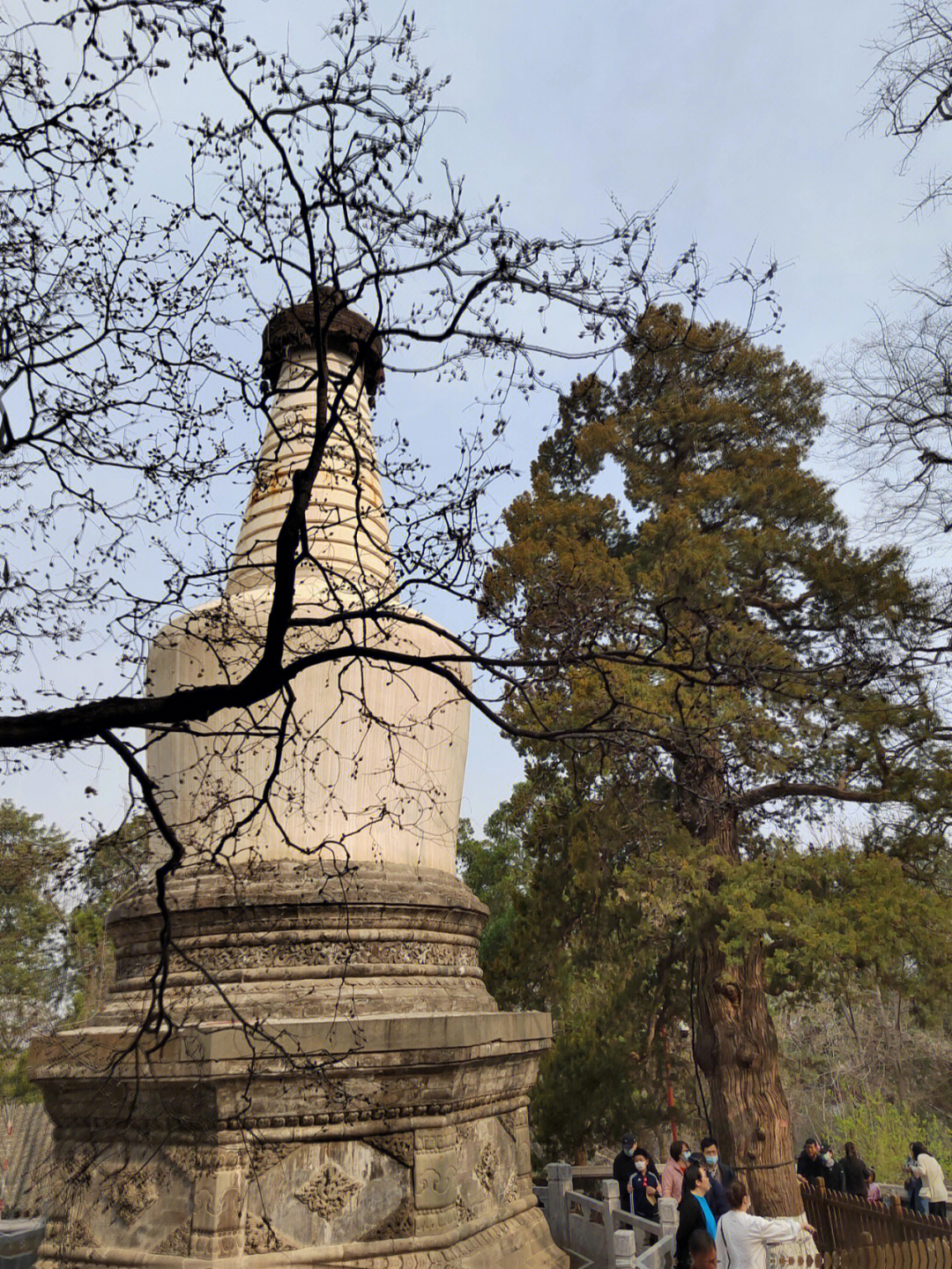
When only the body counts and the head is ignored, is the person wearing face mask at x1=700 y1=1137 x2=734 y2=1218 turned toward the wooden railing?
no

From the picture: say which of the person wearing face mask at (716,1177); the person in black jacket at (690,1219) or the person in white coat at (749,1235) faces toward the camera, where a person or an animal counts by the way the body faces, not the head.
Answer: the person wearing face mask

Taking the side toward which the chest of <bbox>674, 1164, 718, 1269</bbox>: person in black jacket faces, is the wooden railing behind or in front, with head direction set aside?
in front

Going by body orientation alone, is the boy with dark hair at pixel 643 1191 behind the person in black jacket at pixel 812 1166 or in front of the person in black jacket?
in front

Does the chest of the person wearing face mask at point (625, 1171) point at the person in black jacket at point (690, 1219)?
no

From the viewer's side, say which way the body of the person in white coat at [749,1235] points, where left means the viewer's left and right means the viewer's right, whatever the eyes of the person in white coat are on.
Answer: facing away from the viewer and to the right of the viewer

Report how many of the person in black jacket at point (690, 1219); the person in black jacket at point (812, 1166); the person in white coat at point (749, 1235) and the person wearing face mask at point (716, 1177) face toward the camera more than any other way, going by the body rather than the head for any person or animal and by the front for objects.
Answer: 2

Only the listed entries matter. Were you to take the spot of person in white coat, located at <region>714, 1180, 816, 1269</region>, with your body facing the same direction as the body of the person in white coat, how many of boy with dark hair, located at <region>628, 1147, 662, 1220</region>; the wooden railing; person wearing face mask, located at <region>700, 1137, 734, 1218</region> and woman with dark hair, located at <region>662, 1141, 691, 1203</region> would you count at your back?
0

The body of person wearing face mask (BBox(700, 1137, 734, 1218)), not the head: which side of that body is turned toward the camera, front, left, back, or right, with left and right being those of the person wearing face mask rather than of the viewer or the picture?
front

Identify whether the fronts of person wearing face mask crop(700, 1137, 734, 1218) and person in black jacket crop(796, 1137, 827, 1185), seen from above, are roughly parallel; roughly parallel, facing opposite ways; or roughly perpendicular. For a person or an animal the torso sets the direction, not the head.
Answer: roughly parallel

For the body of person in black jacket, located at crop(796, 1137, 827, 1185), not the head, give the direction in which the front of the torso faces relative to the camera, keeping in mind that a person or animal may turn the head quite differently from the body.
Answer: toward the camera

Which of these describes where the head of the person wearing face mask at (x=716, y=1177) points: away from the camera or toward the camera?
toward the camera

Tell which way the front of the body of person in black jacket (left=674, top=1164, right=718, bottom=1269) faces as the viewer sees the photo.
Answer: to the viewer's right
